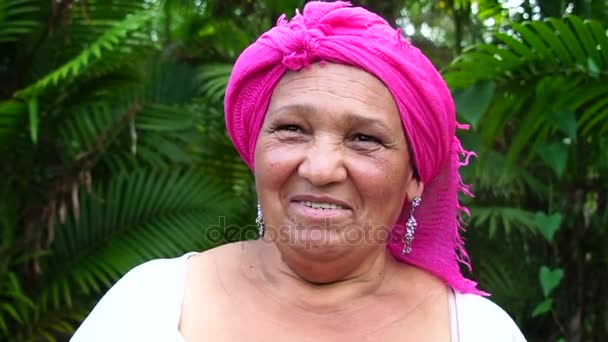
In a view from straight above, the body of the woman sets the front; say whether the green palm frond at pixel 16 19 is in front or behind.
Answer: behind

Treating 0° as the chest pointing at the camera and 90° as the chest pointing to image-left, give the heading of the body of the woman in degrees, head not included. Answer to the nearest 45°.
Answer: approximately 0°

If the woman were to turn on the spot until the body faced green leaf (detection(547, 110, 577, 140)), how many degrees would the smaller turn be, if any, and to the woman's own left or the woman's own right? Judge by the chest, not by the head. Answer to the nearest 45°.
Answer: approximately 135° to the woman's own left

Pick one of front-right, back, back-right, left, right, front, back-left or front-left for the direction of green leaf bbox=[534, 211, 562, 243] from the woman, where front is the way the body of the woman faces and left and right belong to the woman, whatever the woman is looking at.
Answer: back-left

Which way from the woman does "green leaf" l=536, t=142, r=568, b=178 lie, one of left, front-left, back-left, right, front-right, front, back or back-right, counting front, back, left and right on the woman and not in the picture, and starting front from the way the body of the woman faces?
back-left

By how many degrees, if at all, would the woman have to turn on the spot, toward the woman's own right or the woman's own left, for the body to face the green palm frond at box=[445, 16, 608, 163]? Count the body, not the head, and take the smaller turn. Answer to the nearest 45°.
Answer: approximately 135° to the woman's own left

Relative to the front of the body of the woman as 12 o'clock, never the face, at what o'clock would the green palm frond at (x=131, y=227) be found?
The green palm frond is roughly at 5 o'clock from the woman.

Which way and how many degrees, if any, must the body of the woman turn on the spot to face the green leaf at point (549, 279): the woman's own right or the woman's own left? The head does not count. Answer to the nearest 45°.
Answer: approximately 135° to the woman's own left
